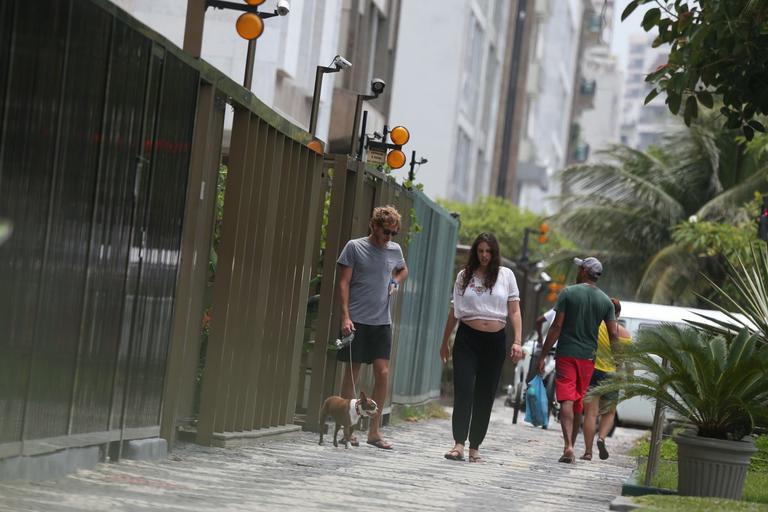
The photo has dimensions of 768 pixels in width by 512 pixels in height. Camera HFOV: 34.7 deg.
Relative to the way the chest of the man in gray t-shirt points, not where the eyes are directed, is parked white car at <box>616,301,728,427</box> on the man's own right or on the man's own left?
on the man's own left

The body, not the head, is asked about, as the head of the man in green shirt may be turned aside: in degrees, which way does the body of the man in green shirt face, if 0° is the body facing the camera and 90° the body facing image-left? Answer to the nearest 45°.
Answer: approximately 180°

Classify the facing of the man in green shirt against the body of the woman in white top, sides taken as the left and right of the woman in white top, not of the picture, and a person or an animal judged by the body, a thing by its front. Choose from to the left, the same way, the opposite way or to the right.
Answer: the opposite way

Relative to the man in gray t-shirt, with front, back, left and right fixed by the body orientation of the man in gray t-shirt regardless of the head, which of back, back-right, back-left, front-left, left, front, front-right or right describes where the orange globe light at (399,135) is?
back-left

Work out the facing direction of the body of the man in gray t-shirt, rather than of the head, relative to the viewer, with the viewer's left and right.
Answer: facing the viewer and to the right of the viewer

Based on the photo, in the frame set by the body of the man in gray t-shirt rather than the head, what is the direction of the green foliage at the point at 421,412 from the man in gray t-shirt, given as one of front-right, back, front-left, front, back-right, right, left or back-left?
back-left

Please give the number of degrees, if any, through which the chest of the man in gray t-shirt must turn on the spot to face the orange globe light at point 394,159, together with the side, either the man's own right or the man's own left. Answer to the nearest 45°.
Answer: approximately 135° to the man's own left

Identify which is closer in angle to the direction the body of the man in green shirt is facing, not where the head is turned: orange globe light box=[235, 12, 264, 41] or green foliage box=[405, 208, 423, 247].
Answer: the green foliage

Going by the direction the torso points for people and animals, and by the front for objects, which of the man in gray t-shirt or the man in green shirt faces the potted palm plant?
the man in gray t-shirt

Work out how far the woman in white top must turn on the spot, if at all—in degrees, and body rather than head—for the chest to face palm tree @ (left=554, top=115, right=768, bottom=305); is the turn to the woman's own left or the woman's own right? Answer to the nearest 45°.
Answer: approximately 180°

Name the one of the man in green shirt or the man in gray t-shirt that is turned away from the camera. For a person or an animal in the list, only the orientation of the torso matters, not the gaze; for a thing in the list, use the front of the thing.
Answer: the man in green shirt
